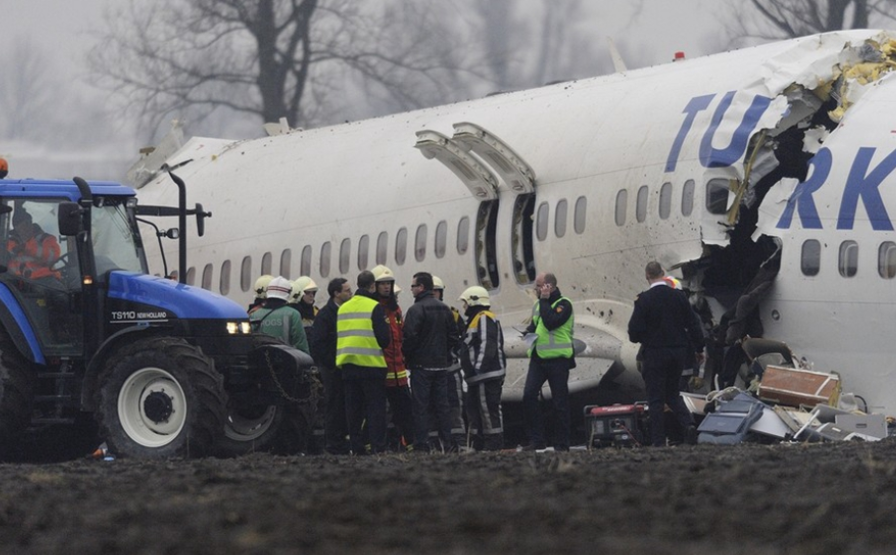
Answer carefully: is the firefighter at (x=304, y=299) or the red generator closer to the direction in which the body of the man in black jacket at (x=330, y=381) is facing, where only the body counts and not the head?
the red generator

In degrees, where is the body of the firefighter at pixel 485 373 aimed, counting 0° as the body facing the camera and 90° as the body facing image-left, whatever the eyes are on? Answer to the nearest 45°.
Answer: approximately 90°

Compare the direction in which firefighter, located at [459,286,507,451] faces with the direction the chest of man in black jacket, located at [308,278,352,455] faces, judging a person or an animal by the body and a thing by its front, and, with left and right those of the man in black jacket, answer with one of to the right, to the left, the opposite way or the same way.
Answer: the opposite way

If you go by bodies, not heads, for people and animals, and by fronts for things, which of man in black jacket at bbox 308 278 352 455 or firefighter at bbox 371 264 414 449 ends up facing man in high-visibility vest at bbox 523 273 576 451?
the man in black jacket

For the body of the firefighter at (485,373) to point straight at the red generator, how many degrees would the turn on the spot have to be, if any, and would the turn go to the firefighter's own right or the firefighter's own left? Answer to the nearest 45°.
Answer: approximately 180°
